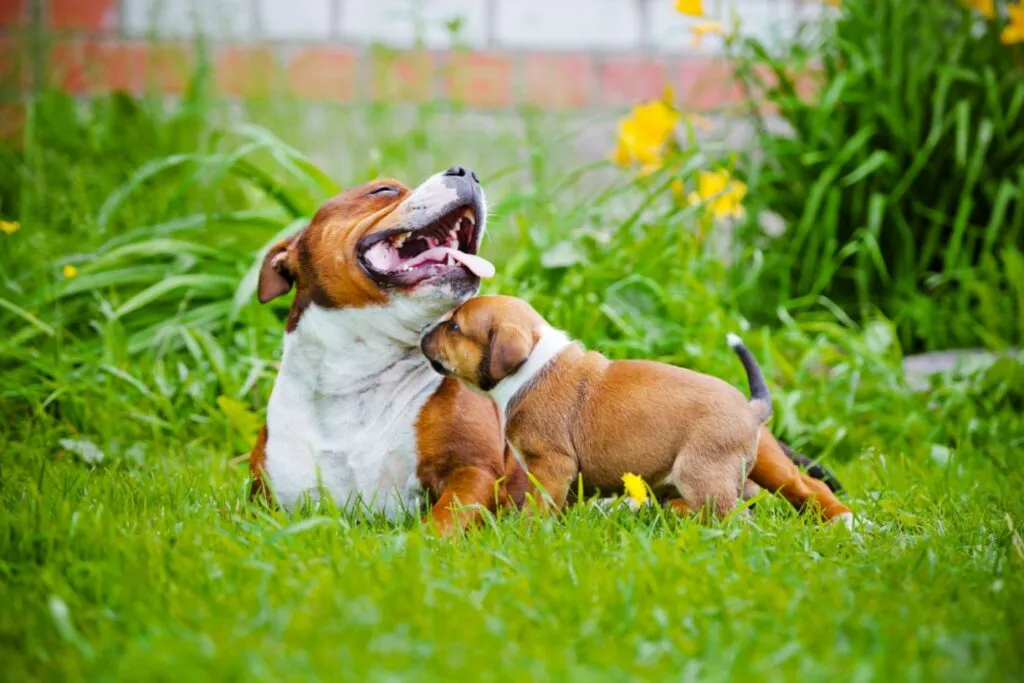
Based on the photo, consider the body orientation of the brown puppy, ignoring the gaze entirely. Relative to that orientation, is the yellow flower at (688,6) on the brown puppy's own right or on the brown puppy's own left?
on the brown puppy's own right

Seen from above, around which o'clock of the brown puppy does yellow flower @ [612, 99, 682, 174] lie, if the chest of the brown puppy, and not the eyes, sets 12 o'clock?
The yellow flower is roughly at 3 o'clock from the brown puppy.

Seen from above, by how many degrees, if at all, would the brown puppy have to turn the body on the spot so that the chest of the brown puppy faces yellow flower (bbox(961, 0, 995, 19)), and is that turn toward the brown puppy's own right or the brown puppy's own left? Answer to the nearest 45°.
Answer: approximately 135° to the brown puppy's own right

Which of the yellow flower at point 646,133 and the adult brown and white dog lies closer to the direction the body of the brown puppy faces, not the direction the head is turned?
the adult brown and white dog

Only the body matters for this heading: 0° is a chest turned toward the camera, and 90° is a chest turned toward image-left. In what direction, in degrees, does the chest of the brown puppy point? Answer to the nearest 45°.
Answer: approximately 90°

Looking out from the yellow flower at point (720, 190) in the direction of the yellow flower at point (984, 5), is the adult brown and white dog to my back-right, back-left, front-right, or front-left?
back-right
